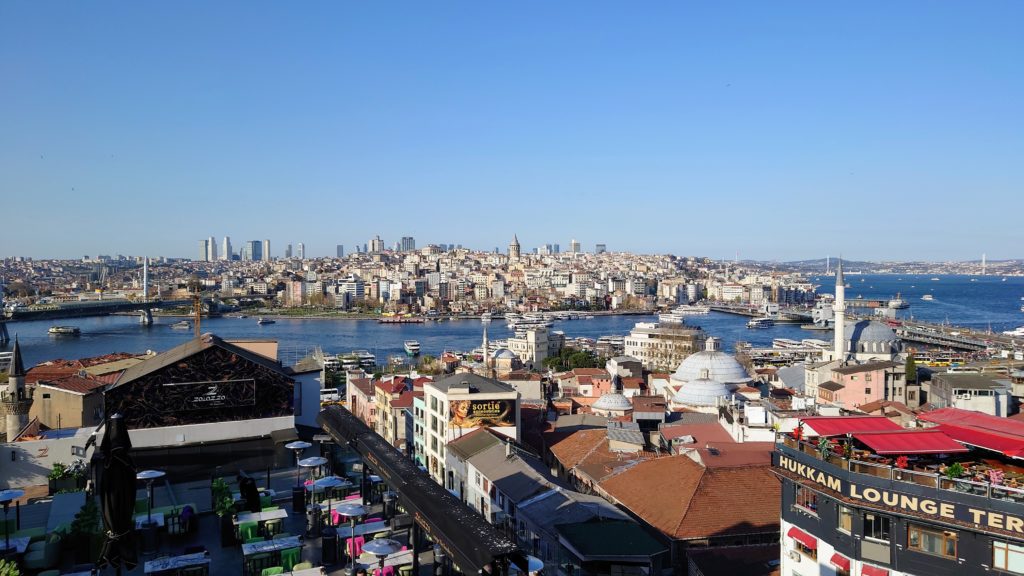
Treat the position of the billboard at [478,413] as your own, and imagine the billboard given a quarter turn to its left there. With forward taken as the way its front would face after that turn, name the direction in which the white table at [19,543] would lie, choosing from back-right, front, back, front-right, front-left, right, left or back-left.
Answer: back-right

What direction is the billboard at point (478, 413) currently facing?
toward the camera

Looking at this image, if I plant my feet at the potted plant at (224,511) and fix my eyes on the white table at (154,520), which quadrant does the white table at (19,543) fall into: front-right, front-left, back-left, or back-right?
front-left

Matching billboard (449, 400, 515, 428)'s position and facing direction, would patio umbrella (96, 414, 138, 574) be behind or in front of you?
in front

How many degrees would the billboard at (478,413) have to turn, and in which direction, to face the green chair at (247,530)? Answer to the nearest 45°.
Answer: approximately 45° to its right

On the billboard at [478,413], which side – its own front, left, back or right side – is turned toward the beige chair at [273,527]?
front

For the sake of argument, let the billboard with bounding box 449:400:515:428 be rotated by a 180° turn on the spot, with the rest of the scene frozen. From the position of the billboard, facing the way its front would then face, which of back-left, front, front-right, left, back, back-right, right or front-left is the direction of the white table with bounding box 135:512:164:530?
back-left

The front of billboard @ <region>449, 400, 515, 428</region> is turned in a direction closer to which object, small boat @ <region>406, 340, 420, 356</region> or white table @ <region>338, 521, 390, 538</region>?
the white table

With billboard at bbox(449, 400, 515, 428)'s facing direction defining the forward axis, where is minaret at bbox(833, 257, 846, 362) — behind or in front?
behind

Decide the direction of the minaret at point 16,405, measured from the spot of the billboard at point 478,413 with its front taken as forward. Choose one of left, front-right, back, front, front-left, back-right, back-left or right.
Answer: right

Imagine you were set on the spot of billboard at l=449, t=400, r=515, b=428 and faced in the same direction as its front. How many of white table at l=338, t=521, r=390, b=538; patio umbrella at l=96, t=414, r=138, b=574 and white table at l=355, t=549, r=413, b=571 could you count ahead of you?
3

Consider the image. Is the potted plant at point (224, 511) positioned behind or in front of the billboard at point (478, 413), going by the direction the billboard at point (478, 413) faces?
in front

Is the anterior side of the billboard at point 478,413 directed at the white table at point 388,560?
yes

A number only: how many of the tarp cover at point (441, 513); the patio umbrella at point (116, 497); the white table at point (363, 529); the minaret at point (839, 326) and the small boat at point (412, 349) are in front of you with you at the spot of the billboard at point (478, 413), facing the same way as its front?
3

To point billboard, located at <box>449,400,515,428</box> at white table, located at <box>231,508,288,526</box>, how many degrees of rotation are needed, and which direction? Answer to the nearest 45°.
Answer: approximately 45° to its right

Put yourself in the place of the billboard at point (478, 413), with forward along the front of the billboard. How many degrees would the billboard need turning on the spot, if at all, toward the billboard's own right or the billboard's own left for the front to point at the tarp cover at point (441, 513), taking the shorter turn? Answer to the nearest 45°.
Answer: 0° — it already faces it

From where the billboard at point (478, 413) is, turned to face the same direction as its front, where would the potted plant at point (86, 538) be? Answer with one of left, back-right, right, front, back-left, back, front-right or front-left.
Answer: front-right
